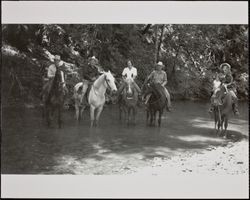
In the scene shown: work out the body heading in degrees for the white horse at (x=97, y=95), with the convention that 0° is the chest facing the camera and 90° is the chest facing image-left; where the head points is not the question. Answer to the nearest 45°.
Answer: approximately 315°

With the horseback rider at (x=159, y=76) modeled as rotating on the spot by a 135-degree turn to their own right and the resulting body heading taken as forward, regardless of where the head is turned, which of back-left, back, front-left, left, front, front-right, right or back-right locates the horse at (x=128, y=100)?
left

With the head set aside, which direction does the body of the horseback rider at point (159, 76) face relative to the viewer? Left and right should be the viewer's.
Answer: facing the viewer and to the left of the viewer

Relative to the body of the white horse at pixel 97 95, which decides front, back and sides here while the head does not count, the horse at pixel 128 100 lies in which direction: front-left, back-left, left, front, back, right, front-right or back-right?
front-left
